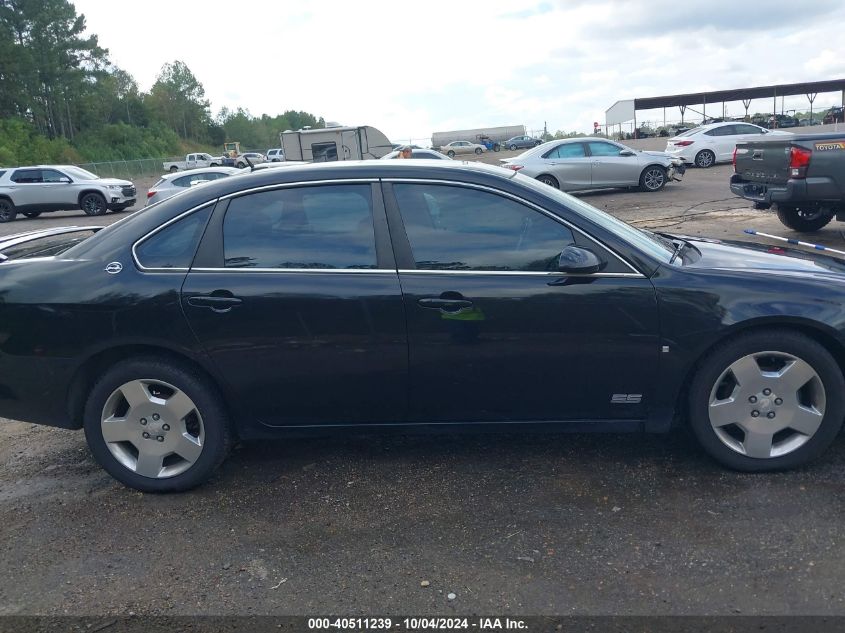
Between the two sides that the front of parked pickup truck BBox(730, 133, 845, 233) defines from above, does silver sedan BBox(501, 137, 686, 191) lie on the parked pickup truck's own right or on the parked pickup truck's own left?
on the parked pickup truck's own left

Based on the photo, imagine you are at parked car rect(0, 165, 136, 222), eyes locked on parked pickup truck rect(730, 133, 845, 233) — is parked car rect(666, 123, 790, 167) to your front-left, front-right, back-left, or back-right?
front-left

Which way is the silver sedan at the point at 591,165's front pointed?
to the viewer's right

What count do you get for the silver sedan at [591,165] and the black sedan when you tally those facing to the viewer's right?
2

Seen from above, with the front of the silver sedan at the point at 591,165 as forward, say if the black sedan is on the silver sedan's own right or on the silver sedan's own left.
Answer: on the silver sedan's own right

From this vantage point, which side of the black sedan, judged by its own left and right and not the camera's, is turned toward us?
right

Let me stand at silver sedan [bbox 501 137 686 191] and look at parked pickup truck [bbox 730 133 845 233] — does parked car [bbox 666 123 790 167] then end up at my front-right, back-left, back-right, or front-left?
back-left

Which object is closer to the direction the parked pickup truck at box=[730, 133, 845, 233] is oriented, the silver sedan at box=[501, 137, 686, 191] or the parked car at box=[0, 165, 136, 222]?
the silver sedan

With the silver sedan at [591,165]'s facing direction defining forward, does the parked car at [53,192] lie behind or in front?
behind

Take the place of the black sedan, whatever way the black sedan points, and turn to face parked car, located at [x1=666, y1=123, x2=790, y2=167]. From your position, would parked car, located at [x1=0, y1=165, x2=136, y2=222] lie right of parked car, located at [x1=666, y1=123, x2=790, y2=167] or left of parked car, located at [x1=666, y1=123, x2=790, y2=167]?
left

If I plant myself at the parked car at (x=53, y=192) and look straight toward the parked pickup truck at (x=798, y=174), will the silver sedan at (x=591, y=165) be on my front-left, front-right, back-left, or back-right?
front-left

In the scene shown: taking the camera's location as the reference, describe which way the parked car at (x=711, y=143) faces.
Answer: facing away from the viewer and to the right of the viewer

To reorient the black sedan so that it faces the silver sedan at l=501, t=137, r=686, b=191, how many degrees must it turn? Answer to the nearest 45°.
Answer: approximately 90° to its left
